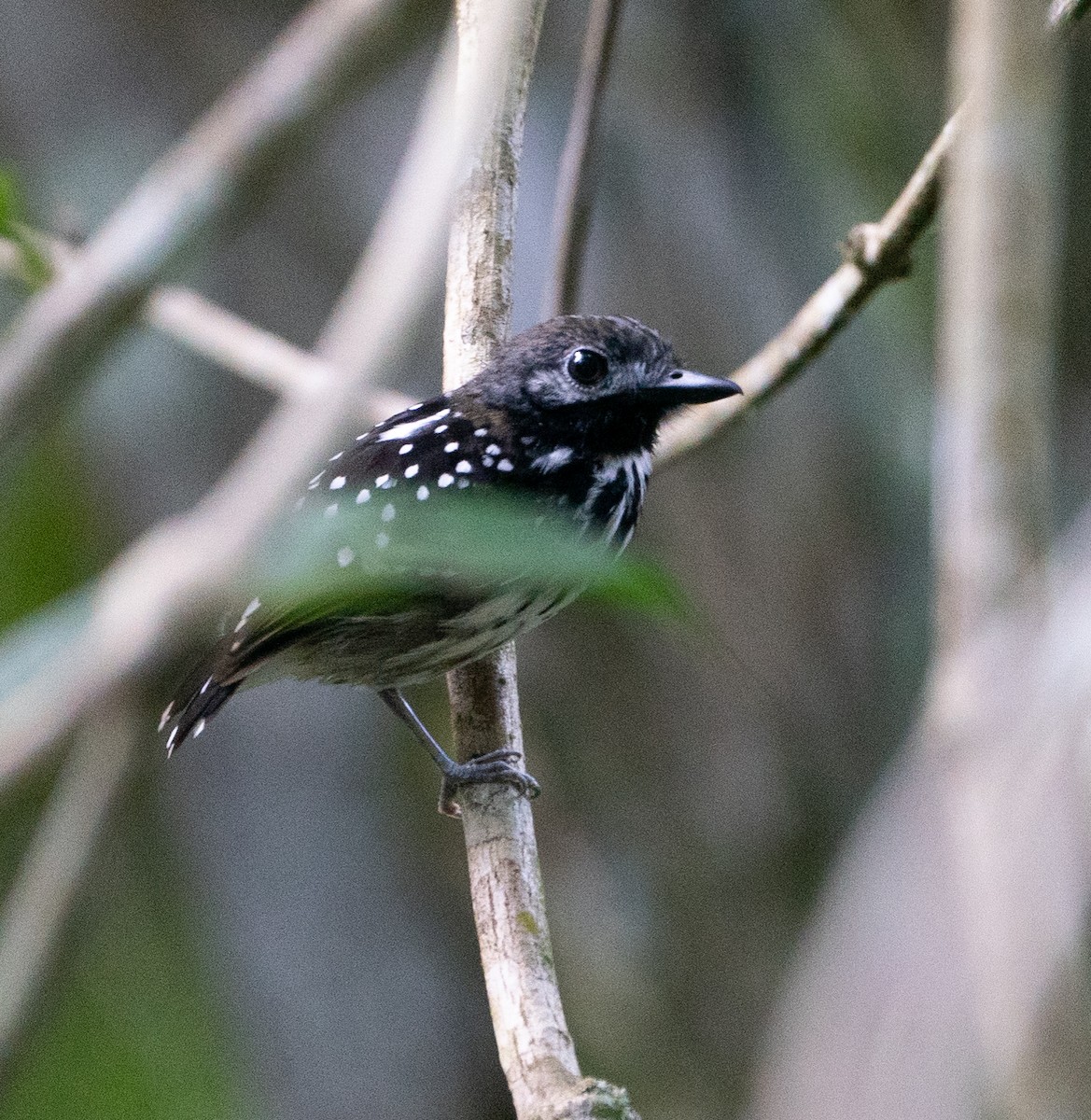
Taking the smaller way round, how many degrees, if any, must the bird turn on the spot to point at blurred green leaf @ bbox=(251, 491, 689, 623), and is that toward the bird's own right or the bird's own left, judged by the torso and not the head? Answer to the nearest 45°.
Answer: approximately 90° to the bird's own right

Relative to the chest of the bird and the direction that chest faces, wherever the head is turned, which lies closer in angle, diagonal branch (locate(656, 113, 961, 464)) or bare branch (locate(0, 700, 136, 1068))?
the diagonal branch

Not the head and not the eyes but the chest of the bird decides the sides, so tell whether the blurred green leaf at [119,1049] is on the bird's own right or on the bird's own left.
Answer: on the bird's own right

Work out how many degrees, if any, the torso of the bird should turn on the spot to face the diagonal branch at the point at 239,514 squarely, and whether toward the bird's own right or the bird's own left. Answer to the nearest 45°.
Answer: approximately 90° to the bird's own right

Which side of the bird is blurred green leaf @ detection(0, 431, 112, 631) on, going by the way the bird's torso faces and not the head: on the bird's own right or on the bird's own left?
on the bird's own right

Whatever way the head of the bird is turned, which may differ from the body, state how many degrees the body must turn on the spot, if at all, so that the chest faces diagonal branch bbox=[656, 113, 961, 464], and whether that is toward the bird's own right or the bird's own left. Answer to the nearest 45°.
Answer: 0° — it already faces it

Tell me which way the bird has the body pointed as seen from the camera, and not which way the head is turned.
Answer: to the viewer's right

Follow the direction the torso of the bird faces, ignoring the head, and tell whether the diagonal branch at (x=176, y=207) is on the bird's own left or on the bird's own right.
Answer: on the bird's own right
